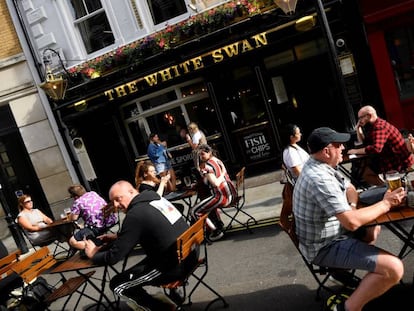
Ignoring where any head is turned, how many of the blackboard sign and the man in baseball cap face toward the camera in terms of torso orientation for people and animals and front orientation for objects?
1

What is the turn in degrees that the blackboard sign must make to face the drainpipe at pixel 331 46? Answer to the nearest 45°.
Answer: approximately 45° to its left

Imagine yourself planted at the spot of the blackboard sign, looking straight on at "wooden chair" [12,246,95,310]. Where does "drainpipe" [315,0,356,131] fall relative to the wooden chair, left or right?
left

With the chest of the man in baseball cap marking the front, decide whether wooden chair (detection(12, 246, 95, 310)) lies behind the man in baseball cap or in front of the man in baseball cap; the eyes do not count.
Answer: behind

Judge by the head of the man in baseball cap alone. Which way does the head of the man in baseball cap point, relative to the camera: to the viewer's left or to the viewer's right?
to the viewer's right

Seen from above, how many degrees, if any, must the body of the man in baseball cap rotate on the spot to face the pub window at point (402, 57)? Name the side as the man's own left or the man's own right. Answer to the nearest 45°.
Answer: approximately 90° to the man's own left

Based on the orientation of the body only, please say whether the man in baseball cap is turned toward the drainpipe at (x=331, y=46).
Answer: no

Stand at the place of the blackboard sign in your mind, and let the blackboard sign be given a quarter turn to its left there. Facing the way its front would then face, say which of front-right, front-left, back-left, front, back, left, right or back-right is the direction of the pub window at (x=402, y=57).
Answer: front

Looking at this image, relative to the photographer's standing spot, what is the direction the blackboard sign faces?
facing the viewer

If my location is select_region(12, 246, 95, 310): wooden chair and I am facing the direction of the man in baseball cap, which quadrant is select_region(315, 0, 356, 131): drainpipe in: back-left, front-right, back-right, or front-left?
front-left

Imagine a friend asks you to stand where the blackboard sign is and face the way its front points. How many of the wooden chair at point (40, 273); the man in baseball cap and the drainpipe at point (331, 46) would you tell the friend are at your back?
0

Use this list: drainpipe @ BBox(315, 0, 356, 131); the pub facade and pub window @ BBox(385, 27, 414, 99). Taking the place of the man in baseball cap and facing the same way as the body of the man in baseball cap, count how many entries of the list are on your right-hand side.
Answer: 0

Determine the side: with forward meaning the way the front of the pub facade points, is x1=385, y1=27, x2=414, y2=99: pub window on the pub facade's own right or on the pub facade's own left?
on the pub facade's own left

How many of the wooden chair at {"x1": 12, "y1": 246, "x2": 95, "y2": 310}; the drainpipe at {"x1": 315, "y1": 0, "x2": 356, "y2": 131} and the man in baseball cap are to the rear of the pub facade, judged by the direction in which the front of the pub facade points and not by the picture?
0

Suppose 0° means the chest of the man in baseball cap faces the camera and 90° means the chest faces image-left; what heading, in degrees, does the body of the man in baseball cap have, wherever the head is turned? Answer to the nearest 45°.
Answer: approximately 270°

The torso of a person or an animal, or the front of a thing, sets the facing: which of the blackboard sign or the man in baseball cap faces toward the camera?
the blackboard sign

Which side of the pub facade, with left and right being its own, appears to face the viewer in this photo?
front
